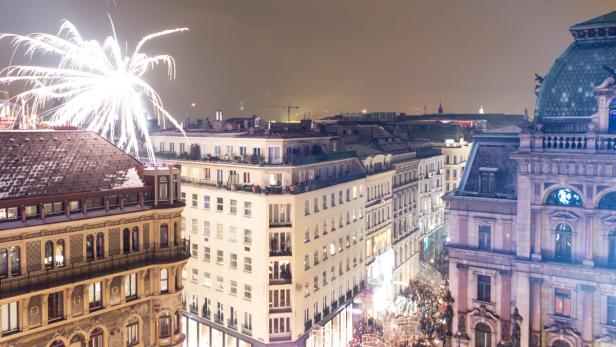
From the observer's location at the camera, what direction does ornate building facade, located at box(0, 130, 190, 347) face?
facing the viewer and to the right of the viewer
